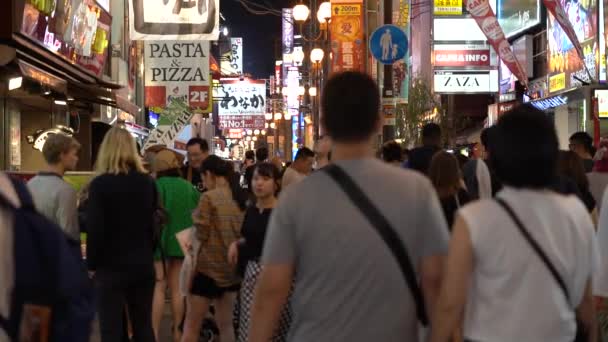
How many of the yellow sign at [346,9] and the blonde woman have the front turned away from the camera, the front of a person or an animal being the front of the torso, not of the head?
1

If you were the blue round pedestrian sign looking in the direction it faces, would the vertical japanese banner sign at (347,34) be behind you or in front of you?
behind

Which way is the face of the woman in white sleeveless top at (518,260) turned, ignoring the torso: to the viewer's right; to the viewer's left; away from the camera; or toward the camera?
away from the camera

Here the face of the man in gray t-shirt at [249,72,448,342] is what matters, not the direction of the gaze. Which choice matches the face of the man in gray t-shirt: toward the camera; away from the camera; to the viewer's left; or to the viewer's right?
away from the camera

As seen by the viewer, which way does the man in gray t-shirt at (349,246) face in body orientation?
away from the camera

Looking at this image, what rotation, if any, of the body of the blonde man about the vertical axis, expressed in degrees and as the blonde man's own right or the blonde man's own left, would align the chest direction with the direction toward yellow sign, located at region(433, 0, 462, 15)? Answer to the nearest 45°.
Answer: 0° — they already face it

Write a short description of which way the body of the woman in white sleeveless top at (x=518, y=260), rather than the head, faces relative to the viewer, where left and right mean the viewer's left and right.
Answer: facing away from the viewer

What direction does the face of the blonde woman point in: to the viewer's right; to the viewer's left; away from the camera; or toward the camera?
away from the camera

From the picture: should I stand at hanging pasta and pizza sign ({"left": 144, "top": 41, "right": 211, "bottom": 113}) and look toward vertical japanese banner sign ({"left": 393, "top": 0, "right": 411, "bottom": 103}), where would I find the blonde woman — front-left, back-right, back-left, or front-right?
back-right

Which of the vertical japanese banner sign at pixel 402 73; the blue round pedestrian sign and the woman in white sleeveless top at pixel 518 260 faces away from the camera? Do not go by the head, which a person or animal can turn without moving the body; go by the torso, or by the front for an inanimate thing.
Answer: the woman in white sleeveless top

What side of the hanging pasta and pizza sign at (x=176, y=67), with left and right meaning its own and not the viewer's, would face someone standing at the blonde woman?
front

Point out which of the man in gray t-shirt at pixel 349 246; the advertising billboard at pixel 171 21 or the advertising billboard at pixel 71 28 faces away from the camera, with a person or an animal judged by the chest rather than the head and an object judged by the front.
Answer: the man in gray t-shirt
